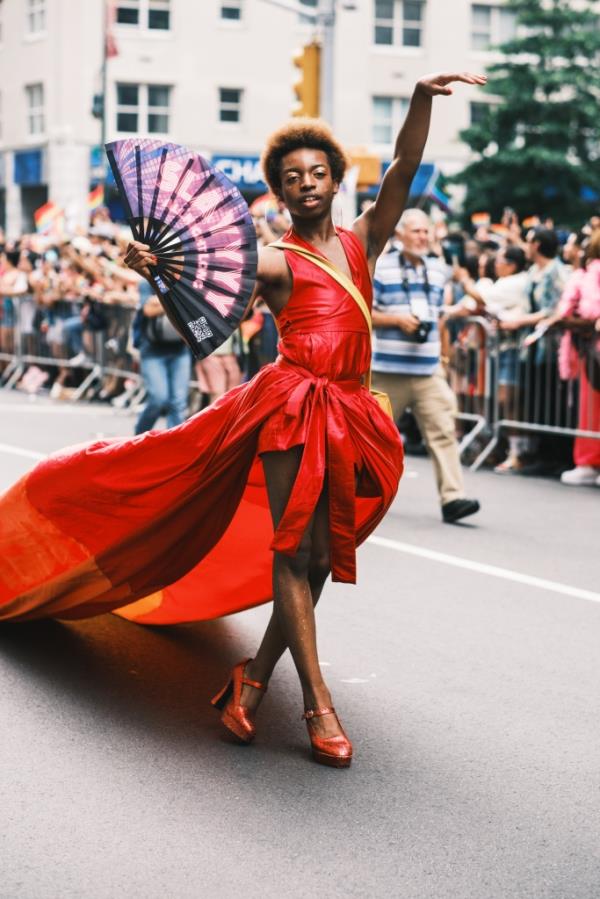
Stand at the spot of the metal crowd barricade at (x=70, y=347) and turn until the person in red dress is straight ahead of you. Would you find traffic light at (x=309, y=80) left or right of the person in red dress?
left

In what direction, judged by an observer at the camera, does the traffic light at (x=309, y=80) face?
facing to the left of the viewer

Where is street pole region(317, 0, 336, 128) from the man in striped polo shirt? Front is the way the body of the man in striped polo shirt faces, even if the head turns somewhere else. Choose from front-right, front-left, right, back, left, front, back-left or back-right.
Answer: back-left

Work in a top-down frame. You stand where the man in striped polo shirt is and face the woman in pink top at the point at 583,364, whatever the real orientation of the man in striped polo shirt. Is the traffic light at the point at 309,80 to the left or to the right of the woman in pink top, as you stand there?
left

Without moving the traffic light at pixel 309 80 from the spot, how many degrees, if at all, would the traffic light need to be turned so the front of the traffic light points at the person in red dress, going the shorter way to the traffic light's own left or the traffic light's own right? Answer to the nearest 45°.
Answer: approximately 90° to the traffic light's own left

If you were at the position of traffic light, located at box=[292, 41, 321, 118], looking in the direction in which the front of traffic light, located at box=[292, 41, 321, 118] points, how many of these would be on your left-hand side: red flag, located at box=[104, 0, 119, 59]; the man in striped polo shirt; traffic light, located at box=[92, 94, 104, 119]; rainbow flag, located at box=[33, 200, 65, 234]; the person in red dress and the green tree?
2

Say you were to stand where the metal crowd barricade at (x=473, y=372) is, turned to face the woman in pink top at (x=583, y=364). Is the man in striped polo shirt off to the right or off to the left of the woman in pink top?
right
